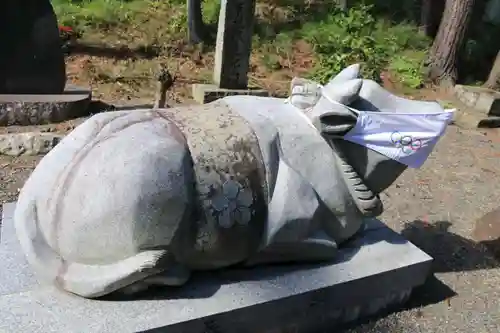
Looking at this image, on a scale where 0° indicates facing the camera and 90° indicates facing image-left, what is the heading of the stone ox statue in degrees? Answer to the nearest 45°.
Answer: approximately 225°

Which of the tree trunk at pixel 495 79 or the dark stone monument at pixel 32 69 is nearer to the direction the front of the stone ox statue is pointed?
the tree trunk

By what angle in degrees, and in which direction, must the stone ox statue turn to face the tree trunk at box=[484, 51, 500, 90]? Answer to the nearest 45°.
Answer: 0° — it already faces it

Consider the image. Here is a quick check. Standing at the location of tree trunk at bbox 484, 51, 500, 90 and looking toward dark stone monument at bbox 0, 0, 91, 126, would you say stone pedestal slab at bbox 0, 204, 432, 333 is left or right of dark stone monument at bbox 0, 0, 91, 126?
left

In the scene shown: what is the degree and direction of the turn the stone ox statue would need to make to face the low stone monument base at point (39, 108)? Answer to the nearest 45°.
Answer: approximately 90° to its left

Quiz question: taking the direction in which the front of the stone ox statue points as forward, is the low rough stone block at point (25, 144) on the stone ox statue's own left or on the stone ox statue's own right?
on the stone ox statue's own left
